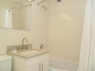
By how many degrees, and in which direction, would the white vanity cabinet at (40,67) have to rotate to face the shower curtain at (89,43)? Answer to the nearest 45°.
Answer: approximately 45° to its left

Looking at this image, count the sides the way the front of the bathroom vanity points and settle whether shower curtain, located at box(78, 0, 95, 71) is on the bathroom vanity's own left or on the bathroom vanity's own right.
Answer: on the bathroom vanity's own left

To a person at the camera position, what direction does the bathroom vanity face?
facing the viewer and to the right of the viewer
